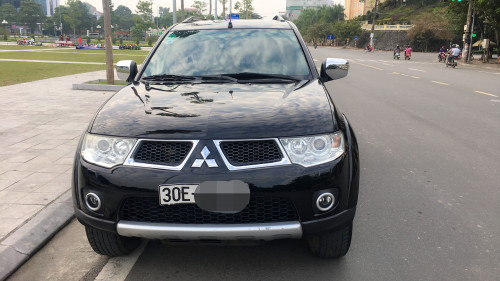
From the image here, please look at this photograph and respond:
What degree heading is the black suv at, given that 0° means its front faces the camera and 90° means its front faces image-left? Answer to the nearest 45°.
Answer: approximately 0°

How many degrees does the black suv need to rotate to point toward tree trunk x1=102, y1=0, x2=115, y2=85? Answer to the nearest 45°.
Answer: approximately 180°

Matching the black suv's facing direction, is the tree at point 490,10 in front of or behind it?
behind
